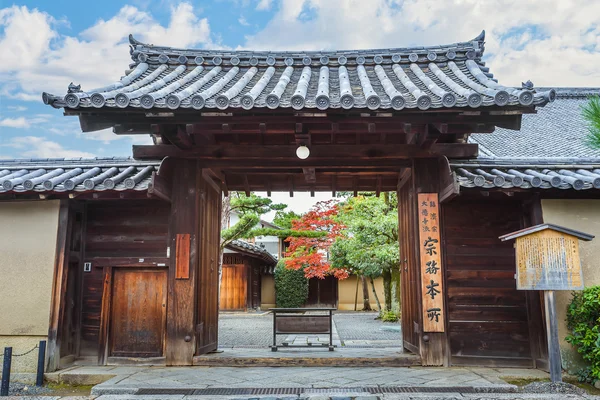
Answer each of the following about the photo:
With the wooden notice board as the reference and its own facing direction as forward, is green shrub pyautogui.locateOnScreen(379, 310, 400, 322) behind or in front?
behind

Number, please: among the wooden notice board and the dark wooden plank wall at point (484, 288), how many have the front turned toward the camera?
2

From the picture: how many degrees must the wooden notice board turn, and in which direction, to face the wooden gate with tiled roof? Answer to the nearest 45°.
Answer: approximately 90° to its right

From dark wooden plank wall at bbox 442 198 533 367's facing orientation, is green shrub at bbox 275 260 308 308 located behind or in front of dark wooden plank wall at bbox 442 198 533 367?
behind

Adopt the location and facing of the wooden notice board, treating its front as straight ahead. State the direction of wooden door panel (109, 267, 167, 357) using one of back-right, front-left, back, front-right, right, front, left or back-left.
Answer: right

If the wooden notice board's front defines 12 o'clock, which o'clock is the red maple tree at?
The red maple tree is roughly at 5 o'clock from the wooden notice board.

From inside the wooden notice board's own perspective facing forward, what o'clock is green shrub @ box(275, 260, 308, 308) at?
The green shrub is roughly at 5 o'clock from the wooden notice board.

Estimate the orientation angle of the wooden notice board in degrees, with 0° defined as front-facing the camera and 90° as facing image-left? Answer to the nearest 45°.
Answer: approximately 0°

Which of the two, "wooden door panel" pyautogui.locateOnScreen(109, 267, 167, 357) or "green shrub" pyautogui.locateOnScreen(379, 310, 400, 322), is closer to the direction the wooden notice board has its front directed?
the wooden door panel
